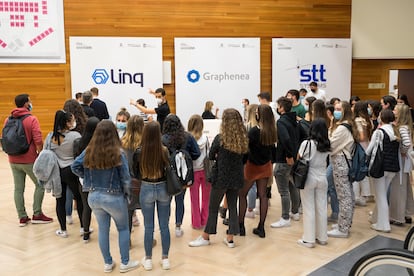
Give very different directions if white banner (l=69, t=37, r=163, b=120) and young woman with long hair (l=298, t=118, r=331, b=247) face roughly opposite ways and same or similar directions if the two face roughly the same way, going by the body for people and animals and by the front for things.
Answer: very different directions

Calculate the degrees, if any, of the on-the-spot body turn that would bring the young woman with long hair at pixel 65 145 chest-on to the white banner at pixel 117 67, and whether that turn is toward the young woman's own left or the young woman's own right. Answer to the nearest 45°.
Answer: approximately 45° to the young woman's own left

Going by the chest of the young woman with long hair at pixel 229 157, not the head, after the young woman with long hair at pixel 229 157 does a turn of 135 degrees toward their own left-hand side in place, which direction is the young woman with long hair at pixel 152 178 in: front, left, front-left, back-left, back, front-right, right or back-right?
front-right

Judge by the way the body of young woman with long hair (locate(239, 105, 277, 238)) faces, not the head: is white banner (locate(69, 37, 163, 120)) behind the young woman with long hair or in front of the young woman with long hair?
in front

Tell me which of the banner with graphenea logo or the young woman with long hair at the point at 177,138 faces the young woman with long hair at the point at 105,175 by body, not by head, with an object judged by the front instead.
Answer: the banner with graphenea logo

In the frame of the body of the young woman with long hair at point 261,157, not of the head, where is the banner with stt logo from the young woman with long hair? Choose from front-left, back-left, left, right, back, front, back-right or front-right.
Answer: front-right

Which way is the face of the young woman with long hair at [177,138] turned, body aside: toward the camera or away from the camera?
away from the camera

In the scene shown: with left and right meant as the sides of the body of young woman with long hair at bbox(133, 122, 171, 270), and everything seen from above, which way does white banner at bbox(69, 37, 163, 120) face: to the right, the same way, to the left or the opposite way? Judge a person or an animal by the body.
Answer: the opposite way

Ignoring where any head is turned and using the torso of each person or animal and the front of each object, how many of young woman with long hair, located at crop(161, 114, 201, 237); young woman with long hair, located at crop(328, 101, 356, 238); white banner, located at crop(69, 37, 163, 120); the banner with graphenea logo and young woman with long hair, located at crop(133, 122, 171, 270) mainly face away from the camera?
2

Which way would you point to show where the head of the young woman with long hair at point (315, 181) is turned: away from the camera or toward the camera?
away from the camera

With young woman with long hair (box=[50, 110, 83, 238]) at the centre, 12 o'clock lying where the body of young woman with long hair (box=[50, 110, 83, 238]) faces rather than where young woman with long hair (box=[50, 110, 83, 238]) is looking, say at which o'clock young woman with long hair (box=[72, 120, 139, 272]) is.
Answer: young woman with long hair (box=[72, 120, 139, 272]) is roughly at 4 o'clock from young woman with long hair (box=[50, 110, 83, 238]).

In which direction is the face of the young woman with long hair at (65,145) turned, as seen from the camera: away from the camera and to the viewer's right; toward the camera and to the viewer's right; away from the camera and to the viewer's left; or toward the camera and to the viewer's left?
away from the camera and to the viewer's right

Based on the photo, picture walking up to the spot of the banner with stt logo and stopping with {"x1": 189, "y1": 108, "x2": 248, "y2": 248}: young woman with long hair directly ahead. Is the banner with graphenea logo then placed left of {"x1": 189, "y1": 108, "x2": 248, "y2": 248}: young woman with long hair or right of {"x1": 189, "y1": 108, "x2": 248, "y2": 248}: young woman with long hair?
right

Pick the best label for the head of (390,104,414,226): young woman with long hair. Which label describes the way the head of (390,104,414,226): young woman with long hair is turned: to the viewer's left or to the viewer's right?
to the viewer's left

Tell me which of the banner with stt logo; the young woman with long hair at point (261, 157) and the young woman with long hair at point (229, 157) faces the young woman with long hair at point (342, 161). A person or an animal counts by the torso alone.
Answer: the banner with stt logo

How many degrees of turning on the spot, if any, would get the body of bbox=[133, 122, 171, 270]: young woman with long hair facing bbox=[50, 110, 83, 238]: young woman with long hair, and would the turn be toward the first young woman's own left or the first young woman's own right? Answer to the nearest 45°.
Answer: approximately 45° to the first young woman's own left

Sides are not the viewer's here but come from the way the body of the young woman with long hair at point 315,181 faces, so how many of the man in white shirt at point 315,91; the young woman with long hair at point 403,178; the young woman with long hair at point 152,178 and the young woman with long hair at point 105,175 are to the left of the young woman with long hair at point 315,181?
2

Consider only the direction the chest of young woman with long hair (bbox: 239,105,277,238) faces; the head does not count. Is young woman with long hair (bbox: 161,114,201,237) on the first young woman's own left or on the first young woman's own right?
on the first young woman's own left
